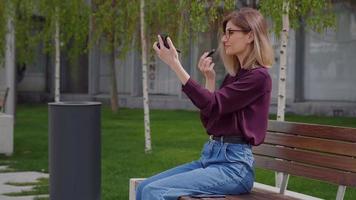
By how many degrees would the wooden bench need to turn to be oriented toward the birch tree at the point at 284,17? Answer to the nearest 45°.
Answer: approximately 135° to its right

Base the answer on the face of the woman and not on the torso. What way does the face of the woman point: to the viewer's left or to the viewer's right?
to the viewer's left

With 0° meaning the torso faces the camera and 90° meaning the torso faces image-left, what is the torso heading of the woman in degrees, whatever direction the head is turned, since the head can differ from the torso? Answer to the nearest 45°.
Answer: approximately 90°

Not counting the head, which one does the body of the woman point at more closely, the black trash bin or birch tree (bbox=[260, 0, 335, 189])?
the black trash bin

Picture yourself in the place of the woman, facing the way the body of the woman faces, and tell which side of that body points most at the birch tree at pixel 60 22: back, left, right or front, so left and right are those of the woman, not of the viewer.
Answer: right

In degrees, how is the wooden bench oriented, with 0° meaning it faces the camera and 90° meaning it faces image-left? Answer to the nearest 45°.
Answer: approximately 45°

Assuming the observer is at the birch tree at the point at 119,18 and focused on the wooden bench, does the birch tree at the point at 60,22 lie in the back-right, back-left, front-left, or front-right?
back-right

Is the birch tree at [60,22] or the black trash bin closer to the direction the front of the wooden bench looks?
the black trash bin

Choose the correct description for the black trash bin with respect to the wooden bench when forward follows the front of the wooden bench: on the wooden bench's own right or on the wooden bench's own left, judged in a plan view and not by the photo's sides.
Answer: on the wooden bench's own right
